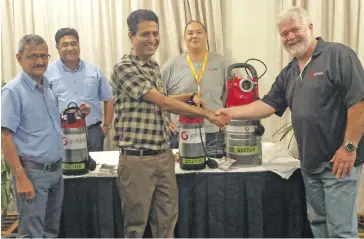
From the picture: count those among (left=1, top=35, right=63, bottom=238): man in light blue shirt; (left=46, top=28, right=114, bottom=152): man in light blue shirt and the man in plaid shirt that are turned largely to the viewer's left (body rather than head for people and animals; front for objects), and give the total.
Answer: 0

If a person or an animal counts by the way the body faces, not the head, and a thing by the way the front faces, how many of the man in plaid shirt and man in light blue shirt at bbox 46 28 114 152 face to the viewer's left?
0

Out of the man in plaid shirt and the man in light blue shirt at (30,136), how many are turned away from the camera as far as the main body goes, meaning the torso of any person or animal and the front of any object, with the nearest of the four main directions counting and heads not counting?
0

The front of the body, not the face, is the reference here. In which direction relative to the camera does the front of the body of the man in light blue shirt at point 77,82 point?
toward the camera

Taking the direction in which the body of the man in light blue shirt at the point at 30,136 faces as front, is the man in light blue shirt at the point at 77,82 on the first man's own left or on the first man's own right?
on the first man's own left

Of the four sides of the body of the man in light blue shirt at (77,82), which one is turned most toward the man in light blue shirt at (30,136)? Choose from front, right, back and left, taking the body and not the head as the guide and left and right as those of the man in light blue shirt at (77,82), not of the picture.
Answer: front

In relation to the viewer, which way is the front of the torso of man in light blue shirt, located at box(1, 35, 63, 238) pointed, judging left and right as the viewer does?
facing the viewer and to the right of the viewer
